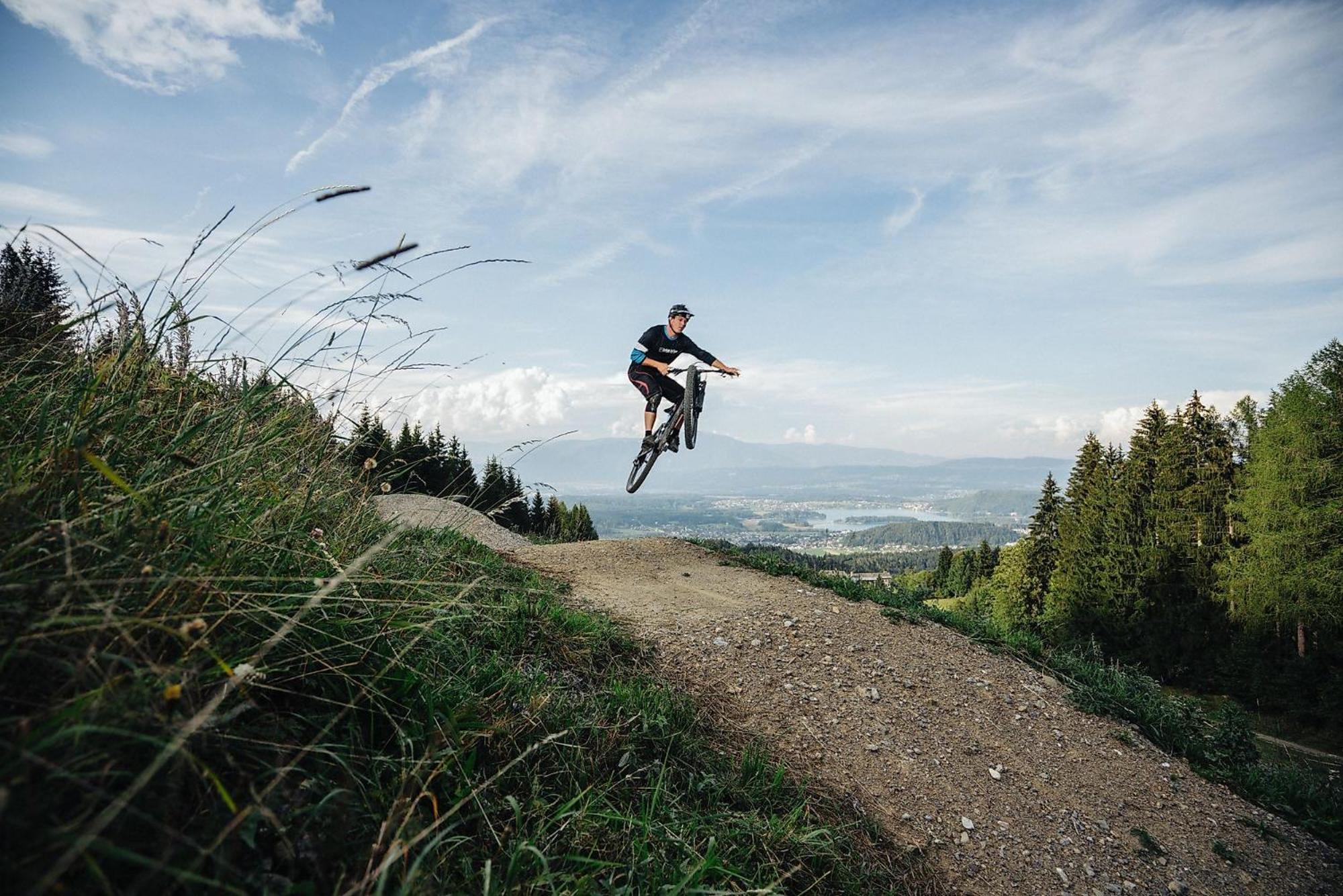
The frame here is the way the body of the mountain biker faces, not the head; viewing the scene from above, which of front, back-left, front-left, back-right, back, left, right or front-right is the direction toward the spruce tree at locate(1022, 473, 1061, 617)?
left

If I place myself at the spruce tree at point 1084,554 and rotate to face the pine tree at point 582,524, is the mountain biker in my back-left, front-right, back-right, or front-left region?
front-left

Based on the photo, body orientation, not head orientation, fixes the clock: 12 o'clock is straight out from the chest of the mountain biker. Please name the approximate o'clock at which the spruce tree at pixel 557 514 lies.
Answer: The spruce tree is roughly at 7 o'clock from the mountain biker.

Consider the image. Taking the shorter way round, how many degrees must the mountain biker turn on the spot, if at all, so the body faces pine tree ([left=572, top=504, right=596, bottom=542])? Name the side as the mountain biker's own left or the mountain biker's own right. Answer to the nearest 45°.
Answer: approximately 135° to the mountain biker's own left

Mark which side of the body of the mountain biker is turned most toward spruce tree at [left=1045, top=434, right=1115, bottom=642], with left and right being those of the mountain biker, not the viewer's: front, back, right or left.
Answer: left

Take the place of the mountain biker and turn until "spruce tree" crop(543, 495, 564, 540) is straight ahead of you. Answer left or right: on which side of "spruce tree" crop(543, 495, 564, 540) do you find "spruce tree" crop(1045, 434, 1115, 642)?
right

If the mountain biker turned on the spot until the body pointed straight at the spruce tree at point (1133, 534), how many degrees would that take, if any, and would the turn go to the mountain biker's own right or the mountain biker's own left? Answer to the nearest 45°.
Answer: approximately 90° to the mountain biker's own left
